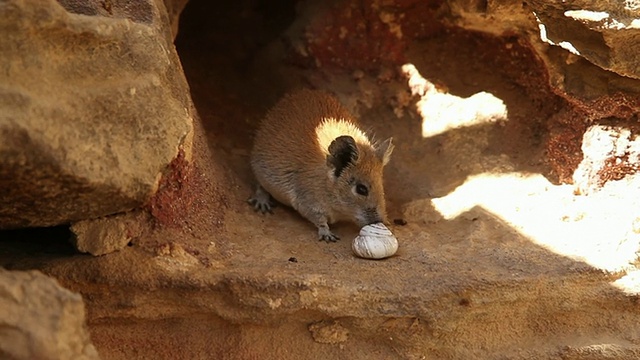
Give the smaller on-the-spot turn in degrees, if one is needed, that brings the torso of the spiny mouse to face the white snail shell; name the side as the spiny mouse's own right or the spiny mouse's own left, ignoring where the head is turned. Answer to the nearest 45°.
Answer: approximately 45° to the spiny mouse's own right

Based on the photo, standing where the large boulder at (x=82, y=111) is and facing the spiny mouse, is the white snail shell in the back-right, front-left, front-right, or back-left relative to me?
front-right

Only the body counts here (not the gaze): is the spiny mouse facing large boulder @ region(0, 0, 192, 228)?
no

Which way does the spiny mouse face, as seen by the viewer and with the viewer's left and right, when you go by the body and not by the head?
facing the viewer and to the right of the viewer

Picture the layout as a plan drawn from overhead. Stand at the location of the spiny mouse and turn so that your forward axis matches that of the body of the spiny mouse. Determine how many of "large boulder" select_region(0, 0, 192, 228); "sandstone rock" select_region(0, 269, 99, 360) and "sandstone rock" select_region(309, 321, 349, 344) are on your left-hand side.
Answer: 0

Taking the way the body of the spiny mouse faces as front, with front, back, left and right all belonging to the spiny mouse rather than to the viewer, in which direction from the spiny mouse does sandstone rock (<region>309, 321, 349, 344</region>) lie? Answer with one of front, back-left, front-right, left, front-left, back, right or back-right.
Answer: front-right

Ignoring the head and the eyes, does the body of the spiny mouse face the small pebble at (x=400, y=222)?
yes

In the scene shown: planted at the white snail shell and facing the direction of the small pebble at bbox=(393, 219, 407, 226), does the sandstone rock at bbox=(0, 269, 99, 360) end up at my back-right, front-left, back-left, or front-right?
back-left

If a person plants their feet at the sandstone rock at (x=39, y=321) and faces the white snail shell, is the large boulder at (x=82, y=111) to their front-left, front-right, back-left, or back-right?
front-left

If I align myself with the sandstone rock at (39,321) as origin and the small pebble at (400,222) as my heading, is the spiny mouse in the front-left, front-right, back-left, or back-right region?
front-left

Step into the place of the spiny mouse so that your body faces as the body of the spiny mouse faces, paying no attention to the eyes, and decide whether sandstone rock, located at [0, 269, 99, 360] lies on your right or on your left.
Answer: on your right

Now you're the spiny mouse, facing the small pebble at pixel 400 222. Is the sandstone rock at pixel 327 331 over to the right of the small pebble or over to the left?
right

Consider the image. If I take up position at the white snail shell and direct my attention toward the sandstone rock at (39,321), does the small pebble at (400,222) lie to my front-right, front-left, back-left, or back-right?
back-right
